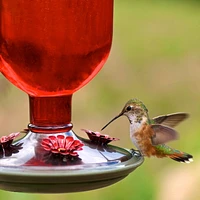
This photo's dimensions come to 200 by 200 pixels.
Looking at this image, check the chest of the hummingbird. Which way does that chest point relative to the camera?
to the viewer's left
